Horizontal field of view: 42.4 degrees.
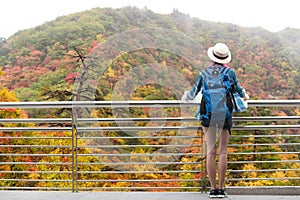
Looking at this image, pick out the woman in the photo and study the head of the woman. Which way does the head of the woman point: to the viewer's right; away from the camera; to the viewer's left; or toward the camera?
away from the camera

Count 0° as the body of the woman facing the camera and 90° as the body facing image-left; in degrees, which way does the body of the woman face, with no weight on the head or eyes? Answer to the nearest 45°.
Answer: approximately 180°
